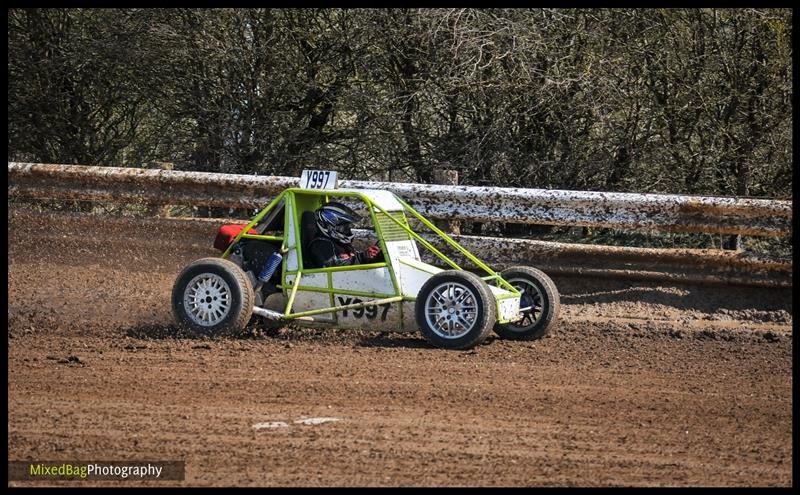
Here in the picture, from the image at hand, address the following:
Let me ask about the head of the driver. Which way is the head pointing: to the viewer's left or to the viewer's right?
to the viewer's right

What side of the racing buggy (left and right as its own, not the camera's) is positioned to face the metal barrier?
left

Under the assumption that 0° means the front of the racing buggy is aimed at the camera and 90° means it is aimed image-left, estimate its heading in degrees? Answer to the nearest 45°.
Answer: approximately 315°
